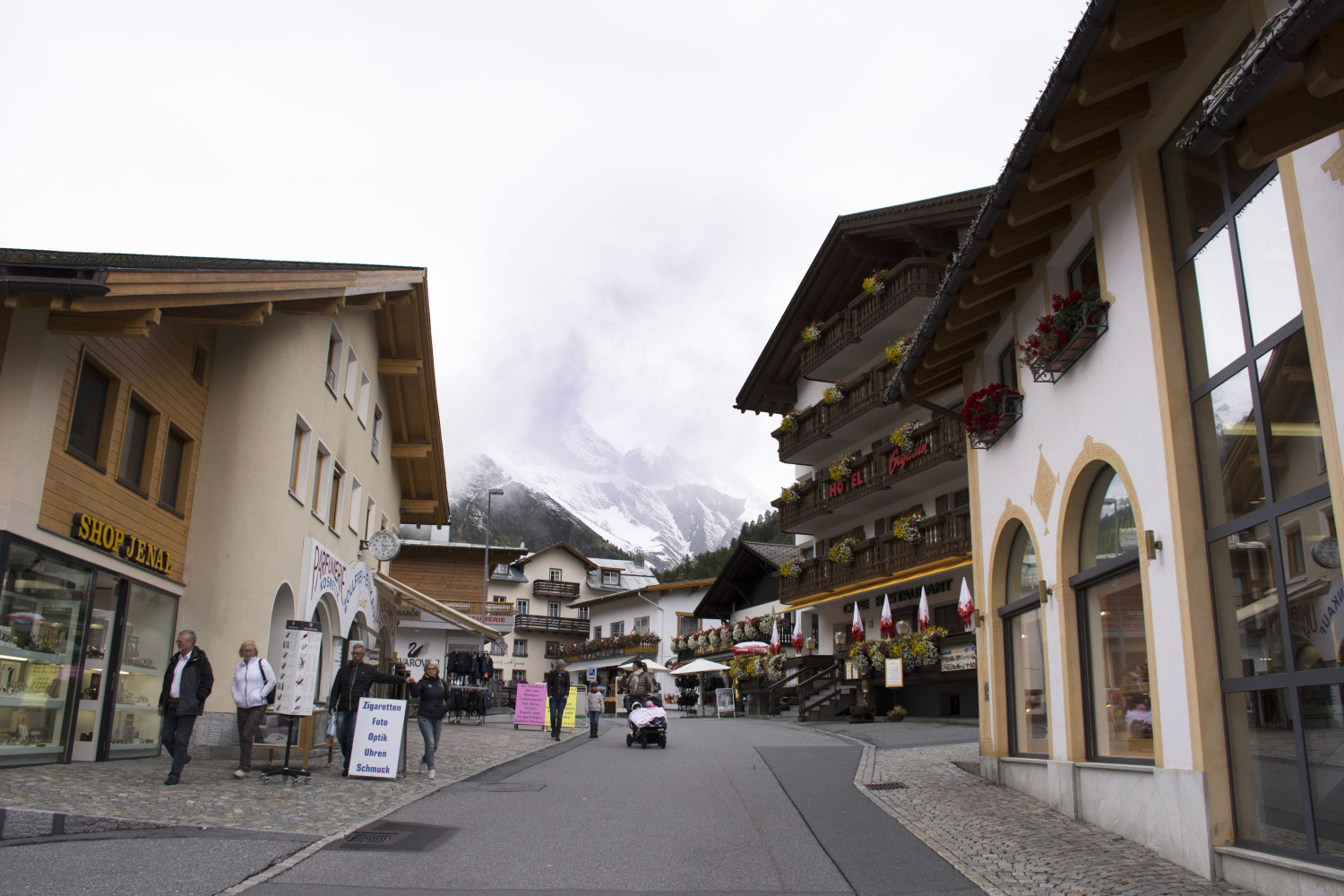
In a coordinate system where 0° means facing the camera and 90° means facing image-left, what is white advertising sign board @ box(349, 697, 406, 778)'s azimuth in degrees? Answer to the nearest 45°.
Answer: approximately 0°

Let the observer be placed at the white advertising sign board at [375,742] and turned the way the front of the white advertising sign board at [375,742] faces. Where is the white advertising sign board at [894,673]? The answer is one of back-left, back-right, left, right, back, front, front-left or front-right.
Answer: back-left

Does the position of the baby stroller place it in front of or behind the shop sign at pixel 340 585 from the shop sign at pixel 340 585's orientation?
in front

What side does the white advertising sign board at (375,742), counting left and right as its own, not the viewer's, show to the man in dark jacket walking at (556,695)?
back

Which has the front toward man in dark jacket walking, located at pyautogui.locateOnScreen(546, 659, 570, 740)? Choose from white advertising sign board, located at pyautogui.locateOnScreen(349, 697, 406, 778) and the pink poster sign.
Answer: the pink poster sign

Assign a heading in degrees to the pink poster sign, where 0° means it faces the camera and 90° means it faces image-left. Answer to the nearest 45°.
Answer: approximately 0°

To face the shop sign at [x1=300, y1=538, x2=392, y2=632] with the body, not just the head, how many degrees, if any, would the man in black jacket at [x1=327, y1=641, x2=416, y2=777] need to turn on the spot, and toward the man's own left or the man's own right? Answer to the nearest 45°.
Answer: approximately 180°

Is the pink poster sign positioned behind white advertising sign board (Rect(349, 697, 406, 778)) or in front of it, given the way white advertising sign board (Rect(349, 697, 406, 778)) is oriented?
behind
